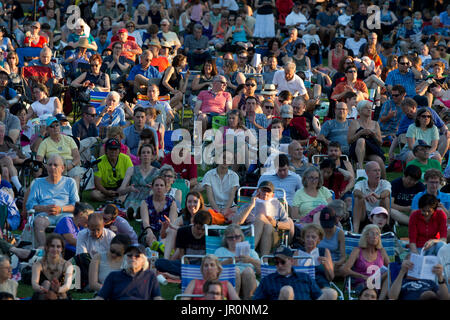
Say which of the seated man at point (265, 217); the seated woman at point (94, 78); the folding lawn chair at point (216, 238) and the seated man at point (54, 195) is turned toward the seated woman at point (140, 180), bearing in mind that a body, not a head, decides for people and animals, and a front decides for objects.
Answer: the seated woman at point (94, 78)

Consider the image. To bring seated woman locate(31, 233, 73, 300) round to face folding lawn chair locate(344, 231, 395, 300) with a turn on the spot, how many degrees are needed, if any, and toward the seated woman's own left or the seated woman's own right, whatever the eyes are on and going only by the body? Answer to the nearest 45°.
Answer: approximately 90° to the seated woman's own left

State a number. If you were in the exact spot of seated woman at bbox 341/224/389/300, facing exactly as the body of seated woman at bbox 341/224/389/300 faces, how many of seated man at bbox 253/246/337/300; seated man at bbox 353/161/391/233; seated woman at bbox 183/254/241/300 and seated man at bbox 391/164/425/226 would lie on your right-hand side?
2

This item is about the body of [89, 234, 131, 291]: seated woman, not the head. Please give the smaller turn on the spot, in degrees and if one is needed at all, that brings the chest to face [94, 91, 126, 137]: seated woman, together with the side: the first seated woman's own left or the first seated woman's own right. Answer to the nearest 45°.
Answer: approximately 135° to the first seated woman's own left

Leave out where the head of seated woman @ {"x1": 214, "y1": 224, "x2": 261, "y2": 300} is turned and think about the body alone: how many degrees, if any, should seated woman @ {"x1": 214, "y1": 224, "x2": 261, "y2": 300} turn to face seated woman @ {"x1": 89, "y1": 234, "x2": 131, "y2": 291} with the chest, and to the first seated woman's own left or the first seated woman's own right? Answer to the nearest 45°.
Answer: approximately 90° to the first seated woman's own right

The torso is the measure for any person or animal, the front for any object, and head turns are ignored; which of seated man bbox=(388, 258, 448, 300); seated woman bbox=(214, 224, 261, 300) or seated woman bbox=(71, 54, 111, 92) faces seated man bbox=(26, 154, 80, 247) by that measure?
seated woman bbox=(71, 54, 111, 92)

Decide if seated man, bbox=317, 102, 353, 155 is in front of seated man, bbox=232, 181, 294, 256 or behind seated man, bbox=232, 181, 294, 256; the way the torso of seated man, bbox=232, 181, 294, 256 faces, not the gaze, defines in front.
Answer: behind

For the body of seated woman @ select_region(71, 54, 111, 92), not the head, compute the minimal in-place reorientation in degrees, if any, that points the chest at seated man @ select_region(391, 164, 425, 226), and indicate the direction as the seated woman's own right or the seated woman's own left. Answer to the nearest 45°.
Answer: approximately 45° to the seated woman's own left

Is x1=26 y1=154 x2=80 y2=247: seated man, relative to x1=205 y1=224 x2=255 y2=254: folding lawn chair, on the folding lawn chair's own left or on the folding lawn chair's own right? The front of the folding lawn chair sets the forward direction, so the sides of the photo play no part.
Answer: on the folding lawn chair's own right

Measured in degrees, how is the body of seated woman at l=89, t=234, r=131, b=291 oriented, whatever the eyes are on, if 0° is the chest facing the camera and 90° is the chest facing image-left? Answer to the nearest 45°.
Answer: approximately 315°

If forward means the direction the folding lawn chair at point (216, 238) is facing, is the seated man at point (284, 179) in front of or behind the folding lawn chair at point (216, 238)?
behind

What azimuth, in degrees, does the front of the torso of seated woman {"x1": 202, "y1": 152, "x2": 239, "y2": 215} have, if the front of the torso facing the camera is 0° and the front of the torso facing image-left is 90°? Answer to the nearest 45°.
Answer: approximately 0°

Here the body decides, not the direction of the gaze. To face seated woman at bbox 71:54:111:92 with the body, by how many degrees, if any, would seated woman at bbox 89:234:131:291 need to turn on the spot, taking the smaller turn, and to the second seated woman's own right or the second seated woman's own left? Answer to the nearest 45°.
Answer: approximately 135° to the second seated woman's own left
